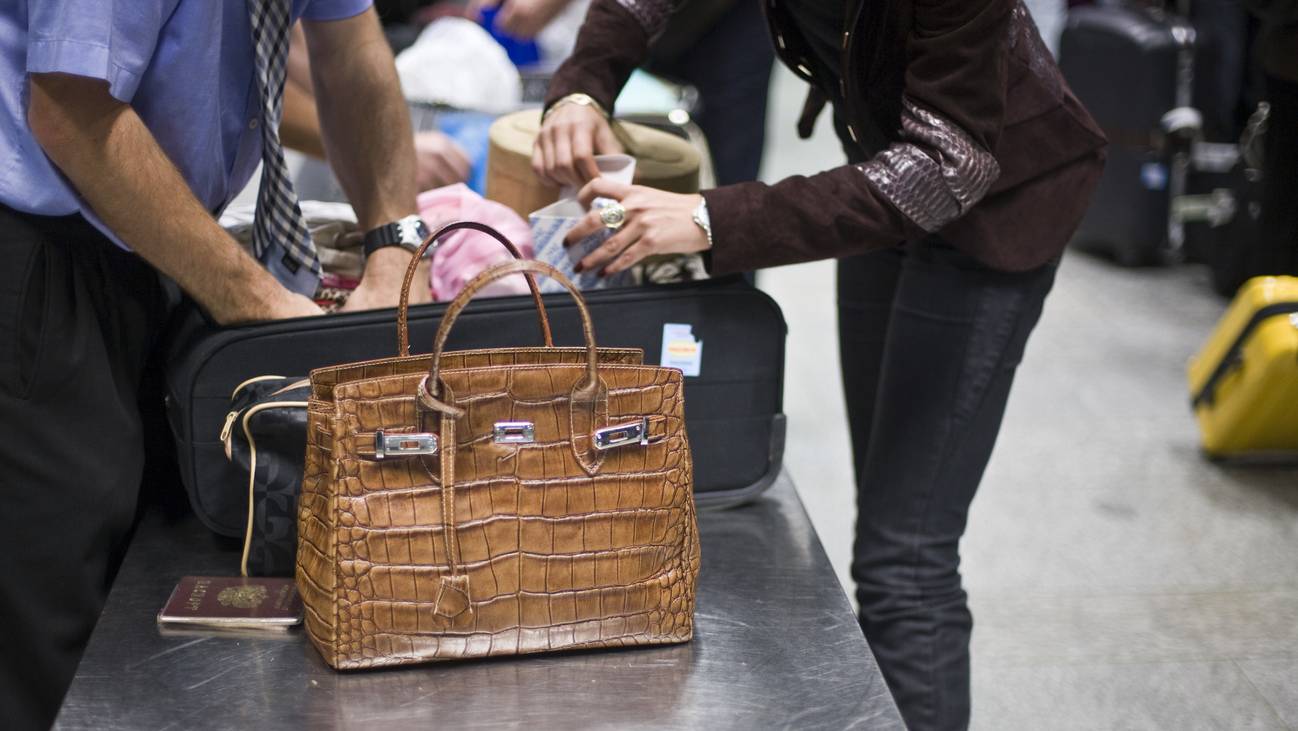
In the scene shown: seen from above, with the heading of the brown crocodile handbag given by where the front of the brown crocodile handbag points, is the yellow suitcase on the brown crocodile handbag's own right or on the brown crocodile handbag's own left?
on the brown crocodile handbag's own left

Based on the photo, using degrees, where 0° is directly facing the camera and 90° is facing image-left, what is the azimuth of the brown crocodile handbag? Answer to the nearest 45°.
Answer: approximately 0°

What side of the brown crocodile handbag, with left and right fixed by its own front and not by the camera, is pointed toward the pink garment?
back

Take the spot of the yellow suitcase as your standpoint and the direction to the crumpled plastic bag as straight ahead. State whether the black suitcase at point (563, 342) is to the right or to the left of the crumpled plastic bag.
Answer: left

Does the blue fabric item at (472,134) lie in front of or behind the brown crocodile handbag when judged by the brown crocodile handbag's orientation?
behind

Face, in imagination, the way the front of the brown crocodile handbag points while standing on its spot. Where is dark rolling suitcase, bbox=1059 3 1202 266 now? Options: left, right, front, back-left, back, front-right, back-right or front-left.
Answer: back-left

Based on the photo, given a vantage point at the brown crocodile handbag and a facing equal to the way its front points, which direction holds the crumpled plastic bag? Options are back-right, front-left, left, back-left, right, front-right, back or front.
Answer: back
